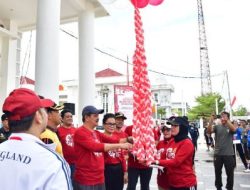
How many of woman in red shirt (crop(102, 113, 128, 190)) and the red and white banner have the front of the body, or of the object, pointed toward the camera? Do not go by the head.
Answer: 2

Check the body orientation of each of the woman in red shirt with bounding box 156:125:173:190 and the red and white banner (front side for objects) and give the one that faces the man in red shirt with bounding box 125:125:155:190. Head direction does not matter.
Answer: the red and white banner

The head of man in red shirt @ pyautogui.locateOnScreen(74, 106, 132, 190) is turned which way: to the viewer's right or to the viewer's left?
to the viewer's right

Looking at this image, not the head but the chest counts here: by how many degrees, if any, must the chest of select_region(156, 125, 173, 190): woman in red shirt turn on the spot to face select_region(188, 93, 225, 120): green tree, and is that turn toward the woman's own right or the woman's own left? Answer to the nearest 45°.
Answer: approximately 135° to the woman's own right

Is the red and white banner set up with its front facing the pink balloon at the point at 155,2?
yes

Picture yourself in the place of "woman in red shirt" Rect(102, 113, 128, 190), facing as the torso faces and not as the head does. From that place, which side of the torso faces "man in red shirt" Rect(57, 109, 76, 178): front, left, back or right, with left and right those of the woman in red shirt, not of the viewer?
right

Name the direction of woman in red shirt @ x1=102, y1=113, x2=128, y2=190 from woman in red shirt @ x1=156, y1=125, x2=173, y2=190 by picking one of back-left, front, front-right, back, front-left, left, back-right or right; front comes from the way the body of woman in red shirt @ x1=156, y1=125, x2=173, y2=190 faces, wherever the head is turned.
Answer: front-right

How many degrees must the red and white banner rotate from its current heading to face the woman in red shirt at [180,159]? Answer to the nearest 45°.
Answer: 0° — it already faces them

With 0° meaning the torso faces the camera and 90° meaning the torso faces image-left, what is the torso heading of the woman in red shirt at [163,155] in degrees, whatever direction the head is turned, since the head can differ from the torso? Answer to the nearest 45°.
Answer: approximately 45°

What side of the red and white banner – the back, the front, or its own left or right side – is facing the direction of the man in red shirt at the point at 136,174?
front

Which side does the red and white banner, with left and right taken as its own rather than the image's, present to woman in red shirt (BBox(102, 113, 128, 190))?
front

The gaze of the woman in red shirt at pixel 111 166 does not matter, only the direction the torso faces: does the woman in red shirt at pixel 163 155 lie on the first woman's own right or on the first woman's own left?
on the first woman's own left
